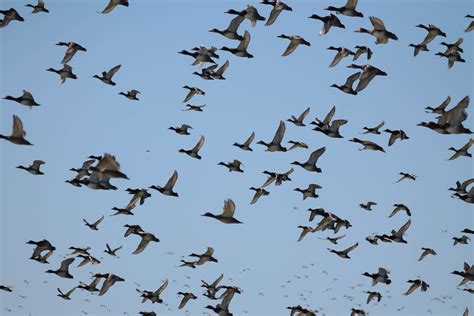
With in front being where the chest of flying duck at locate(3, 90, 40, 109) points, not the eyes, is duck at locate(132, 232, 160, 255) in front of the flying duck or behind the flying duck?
behind

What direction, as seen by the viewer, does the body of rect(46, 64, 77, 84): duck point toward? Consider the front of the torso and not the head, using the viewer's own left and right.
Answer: facing to the left of the viewer

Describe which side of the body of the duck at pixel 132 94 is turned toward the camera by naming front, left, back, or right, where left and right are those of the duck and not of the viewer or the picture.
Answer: left

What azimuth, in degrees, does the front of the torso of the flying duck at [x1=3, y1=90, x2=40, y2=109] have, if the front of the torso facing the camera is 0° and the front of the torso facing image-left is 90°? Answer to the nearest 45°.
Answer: approximately 90°

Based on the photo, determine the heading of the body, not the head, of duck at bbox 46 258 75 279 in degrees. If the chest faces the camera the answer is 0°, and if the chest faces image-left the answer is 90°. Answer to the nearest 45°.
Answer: approximately 90°

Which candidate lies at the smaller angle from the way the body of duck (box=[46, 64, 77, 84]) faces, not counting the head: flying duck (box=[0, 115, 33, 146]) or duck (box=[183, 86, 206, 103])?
the flying duck

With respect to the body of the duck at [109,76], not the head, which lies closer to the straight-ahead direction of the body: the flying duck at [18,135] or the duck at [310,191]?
the flying duck

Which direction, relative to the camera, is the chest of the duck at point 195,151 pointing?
to the viewer's left

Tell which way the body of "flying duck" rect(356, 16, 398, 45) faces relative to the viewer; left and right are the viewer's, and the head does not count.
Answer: facing to the left of the viewer
